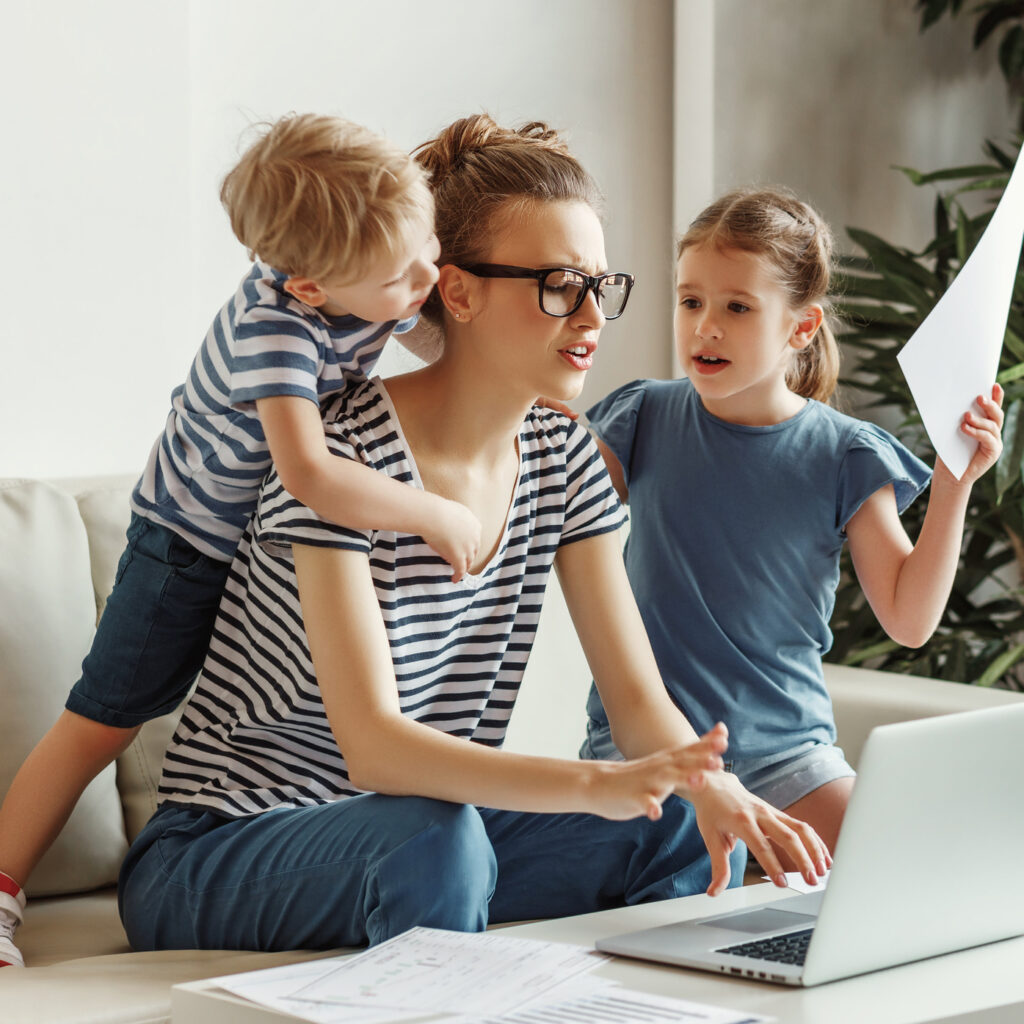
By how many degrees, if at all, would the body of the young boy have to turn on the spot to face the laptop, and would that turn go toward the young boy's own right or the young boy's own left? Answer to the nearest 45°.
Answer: approximately 45° to the young boy's own right

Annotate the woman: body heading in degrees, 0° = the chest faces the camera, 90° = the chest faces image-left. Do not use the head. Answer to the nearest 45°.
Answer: approximately 315°

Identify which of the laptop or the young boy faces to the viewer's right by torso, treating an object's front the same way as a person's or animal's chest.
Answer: the young boy

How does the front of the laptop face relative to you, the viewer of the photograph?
facing away from the viewer and to the left of the viewer

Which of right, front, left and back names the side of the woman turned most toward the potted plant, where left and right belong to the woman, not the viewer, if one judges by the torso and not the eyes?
left

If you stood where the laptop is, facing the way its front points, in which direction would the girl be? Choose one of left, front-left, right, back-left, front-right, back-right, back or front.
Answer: front-right

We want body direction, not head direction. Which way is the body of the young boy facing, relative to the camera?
to the viewer's right

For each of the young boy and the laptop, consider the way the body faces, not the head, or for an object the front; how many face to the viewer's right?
1

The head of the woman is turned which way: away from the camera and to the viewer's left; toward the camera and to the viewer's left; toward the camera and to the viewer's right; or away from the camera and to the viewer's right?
toward the camera and to the viewer's right

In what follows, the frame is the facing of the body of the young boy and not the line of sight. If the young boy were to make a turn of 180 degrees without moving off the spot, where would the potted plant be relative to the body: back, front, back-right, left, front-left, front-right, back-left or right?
back-right
